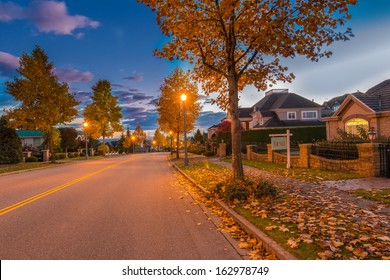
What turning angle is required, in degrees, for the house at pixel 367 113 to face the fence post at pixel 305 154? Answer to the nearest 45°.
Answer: approximately 45° to its left

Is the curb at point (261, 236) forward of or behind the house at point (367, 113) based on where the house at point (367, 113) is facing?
forward

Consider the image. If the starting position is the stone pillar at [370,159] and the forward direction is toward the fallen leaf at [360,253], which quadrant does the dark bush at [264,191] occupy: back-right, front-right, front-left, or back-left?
front-right

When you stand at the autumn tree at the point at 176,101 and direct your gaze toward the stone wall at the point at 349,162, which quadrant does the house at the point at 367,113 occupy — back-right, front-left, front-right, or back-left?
front-left

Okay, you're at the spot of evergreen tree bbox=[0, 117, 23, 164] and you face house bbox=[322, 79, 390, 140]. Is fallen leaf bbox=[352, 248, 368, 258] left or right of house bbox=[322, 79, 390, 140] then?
right

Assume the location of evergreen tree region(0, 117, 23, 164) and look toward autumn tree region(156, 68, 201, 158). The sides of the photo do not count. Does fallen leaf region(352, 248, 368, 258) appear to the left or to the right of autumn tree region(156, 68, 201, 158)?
right

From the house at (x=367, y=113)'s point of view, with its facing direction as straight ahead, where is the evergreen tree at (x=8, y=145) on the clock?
The evergreen tree is roughly at 1 o'clock from the house.

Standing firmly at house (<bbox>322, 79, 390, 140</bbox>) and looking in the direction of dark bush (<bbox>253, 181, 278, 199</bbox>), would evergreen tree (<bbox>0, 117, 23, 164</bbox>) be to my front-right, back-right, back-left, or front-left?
front-right

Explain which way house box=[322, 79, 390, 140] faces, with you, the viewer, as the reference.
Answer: facing the viewer and to the left of the viewer

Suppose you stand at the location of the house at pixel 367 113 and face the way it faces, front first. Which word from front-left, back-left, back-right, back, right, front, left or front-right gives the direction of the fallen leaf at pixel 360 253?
front-left

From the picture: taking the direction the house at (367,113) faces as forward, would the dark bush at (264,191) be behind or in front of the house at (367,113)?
in front
